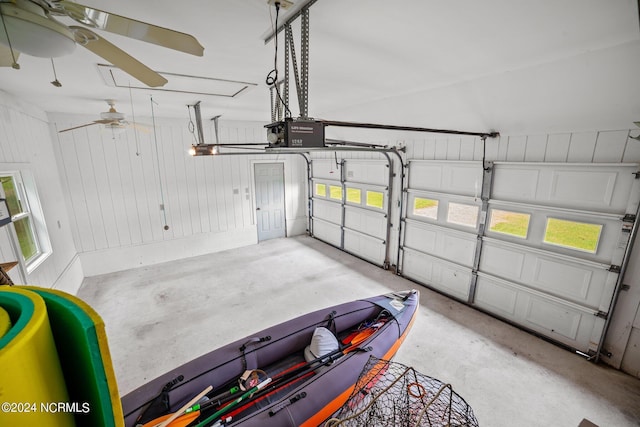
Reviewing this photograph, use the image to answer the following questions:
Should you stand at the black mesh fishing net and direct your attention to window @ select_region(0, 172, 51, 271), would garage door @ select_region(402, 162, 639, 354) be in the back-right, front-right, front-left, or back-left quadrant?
back-right

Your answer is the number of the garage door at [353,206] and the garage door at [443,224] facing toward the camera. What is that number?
0
